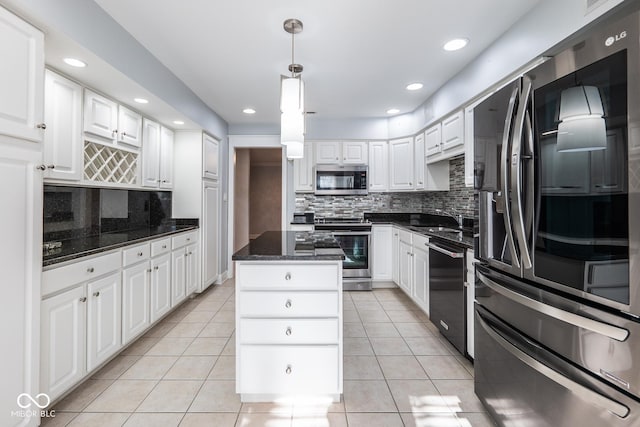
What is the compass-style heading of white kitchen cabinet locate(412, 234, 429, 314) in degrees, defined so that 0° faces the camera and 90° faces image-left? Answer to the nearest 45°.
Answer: approximately 90°

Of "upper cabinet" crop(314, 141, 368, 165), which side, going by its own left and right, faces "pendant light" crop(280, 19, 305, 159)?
front

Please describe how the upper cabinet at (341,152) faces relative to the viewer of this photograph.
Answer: facing the viewer

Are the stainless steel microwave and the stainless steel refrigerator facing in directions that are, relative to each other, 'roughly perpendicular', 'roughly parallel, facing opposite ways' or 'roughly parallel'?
roughly perpendicular

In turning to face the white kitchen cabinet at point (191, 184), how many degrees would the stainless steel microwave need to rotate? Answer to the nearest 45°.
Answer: approximately 45° to its right

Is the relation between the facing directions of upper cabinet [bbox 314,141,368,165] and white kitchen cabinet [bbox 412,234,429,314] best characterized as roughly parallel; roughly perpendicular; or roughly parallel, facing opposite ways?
roughly perpendicular

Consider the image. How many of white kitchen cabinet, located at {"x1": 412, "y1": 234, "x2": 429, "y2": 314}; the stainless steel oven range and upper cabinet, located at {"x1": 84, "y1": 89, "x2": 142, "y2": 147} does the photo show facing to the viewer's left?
1

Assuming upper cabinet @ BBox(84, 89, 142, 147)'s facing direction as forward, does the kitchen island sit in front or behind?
in front

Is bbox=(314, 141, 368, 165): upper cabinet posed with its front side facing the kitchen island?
yes

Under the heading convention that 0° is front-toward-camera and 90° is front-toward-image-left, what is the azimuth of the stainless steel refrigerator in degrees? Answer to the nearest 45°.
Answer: approximately 45°

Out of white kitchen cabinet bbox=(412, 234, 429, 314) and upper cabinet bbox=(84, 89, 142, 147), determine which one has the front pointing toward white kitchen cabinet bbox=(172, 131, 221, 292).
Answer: white kitchen cabinet bbox=(412, 234, 429, 314)

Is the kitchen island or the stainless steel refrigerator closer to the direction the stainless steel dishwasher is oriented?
the kitchen island

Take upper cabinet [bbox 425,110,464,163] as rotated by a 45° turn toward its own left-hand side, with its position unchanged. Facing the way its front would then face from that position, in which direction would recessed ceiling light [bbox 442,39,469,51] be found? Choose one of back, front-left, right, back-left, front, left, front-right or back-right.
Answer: front

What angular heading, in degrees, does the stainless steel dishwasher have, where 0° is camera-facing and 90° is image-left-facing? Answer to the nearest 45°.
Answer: approximately 45°

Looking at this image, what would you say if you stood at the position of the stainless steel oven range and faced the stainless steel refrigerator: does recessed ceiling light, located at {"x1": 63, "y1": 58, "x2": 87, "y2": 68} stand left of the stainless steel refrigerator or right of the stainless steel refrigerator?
right
